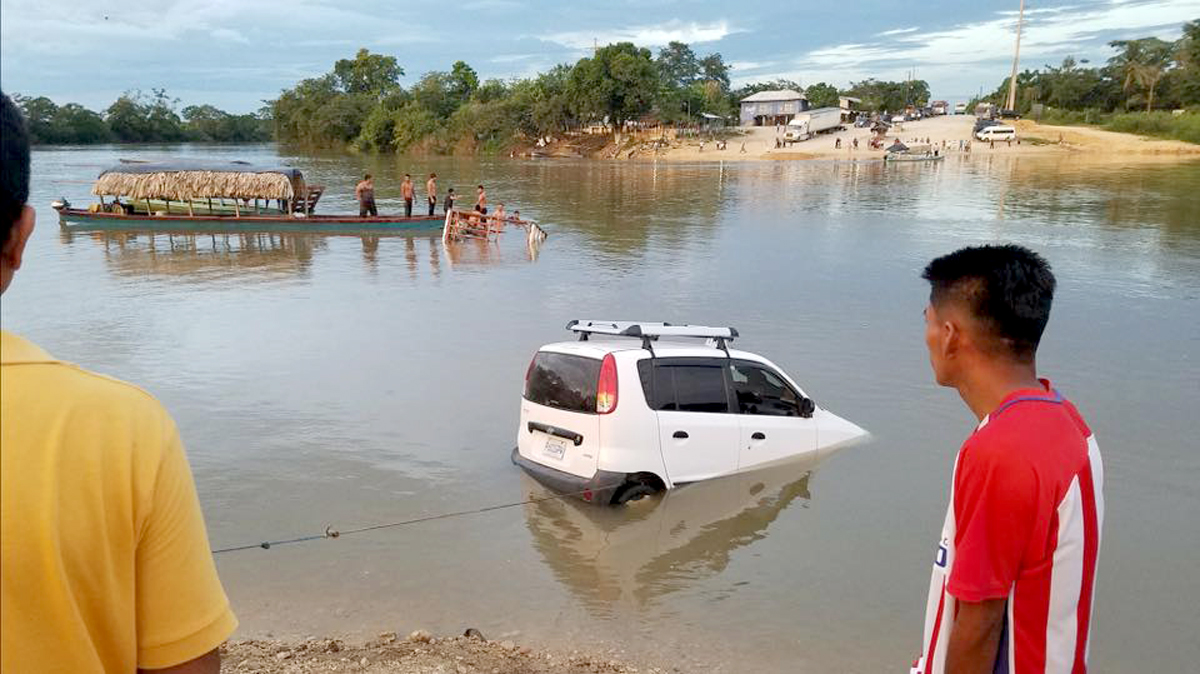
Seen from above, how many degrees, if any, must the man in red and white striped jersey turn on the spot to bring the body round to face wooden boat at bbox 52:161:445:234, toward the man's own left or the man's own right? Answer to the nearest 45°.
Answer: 0° — they already face it

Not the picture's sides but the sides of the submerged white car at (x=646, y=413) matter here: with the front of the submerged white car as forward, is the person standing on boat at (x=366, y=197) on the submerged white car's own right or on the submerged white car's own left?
on the submerged white car's own left

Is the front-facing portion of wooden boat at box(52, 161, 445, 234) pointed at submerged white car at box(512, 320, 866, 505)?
no

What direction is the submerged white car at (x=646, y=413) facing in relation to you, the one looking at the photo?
facing away from the viewer and to the right of the viewer

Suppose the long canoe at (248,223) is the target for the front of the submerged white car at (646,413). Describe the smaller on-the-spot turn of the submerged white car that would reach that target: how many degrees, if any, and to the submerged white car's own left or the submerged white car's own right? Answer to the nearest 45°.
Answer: approximately 90° to the submerged white car's own left

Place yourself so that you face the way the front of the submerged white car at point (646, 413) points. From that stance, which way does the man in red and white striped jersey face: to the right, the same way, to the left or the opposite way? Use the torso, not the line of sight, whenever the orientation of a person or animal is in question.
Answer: to the left

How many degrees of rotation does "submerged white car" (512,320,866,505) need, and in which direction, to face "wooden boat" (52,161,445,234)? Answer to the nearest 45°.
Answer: approximately 90° to its left

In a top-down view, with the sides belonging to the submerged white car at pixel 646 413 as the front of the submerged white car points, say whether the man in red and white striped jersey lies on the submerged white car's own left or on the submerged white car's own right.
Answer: on the submerged white car's own right

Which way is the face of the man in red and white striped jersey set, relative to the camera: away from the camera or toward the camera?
away from the camera

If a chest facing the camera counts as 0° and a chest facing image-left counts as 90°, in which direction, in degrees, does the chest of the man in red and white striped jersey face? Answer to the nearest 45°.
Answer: approximately 135°

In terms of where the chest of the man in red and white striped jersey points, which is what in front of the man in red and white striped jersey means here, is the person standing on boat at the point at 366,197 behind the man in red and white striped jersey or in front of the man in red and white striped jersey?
in front
